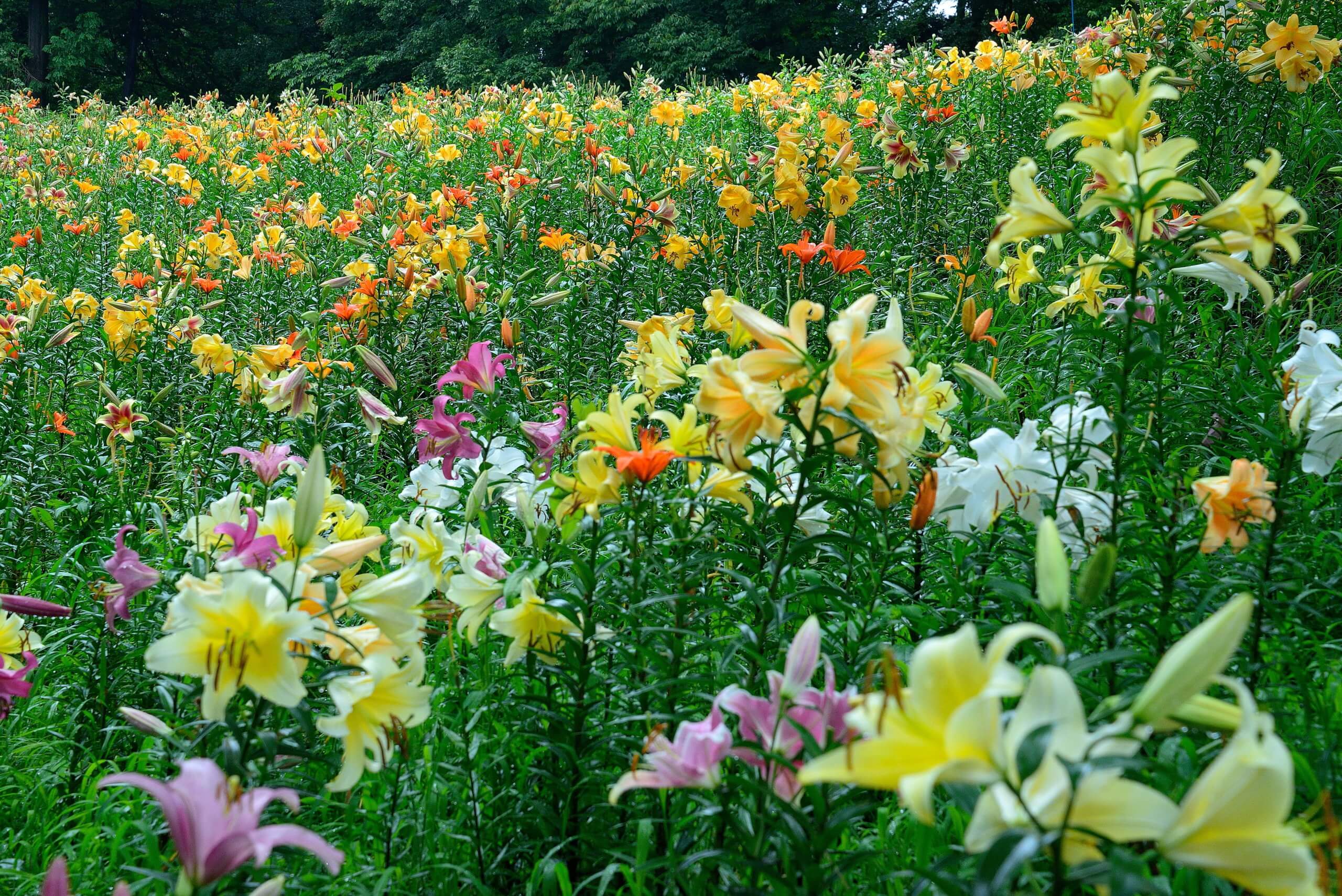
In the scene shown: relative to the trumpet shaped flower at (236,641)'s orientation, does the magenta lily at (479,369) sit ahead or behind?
behind

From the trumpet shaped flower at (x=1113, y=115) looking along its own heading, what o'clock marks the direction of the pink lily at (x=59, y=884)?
The pink lily is roughly at 12 o'clock from the trumpet shaped flower.

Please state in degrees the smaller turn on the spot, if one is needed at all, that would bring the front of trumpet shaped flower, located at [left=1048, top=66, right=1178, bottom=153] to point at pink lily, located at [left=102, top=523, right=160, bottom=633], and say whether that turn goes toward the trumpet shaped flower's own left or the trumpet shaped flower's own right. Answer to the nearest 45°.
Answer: approximately 45° to the trumpet shaped flower's own right

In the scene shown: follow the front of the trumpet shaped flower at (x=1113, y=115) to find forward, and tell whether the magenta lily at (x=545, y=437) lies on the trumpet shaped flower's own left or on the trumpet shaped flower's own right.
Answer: on the trumpet shaped flower's own right

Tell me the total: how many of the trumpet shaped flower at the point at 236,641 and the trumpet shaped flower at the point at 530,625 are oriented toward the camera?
2

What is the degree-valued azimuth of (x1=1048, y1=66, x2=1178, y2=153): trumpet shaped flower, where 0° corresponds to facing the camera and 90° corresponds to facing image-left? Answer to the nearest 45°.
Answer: approximately 45°

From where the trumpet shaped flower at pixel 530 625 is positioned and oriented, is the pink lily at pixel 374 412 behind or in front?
behind

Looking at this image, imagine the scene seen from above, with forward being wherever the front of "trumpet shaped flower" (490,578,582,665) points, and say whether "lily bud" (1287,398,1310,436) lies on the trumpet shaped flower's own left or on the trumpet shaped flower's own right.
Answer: on the trumpet shaped flower's own left
